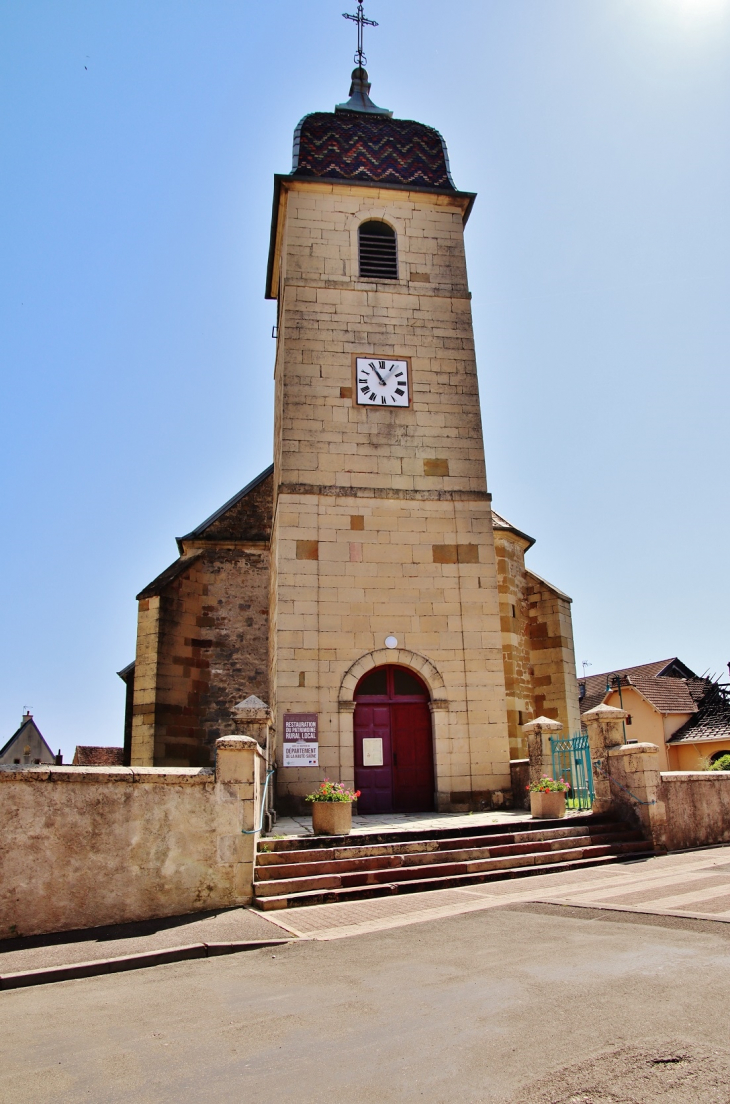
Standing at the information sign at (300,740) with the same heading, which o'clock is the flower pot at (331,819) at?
The flower pot is roughly at 12 o'clock from the information sign.

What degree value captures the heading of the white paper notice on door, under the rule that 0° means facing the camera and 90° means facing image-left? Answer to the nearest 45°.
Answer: approximately 0°

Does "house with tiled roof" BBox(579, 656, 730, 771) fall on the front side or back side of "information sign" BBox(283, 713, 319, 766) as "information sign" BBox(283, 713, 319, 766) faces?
on the back side

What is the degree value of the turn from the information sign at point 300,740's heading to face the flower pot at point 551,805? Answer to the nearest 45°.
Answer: approximately 45° to its left

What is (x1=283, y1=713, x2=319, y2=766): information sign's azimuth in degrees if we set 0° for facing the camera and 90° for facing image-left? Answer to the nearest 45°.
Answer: approximately 0°

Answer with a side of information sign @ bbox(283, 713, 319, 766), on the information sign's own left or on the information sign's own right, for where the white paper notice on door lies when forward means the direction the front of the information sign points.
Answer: on the information sign's own left

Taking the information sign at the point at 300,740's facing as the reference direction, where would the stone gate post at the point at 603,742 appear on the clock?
The stone gate post is roughly at 10 o'clock from the information sign.

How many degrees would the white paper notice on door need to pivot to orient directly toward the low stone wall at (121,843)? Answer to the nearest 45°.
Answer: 0° — it already faces it
